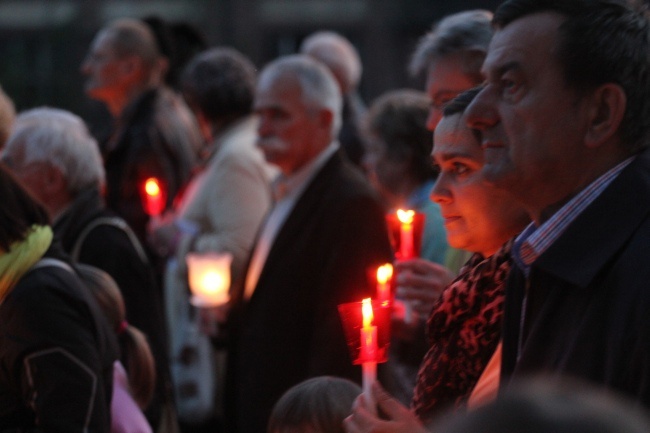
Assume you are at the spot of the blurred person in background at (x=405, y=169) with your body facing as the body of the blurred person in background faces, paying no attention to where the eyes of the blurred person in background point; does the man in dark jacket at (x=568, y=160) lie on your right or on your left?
on your left

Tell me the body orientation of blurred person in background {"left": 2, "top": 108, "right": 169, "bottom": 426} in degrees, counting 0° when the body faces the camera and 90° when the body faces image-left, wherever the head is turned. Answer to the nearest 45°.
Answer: approximately 90°

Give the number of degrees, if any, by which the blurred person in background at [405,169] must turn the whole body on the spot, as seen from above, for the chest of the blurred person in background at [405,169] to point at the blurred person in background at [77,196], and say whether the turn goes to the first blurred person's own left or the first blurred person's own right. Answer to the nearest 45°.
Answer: approximately 45° to the first blurred person's own right

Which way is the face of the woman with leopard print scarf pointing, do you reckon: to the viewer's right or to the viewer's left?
to the viewer's left

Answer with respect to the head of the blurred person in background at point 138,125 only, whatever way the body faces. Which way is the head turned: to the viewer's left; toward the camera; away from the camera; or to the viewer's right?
to the viewer's left

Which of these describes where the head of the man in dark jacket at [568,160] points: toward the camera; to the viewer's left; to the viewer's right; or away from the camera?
to the viewer's left

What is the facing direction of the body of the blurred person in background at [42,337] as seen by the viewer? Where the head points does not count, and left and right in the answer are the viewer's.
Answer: facing to the left of the viewer

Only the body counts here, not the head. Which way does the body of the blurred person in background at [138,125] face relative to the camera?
to the viewer's left

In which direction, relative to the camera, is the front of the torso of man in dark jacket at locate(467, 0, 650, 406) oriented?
to the viewer's left
